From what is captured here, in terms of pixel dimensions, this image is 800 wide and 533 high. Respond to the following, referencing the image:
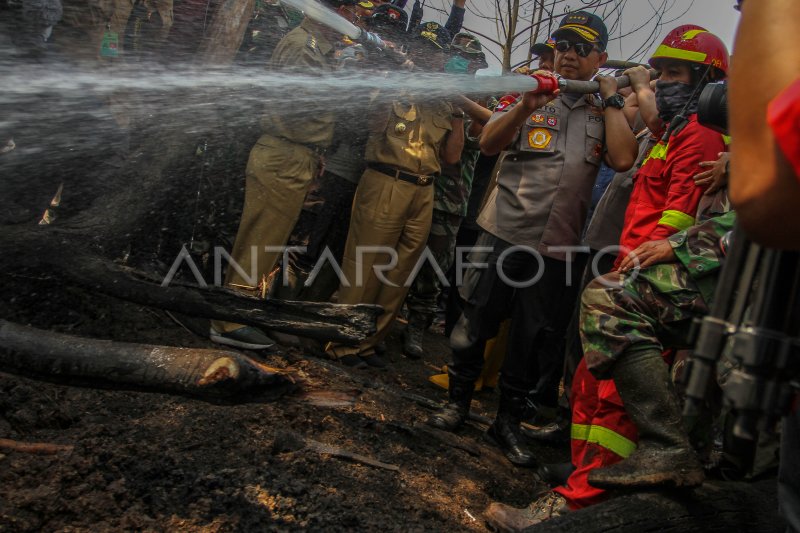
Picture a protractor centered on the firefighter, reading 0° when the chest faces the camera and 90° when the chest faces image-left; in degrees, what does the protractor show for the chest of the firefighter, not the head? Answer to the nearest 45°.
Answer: approximately 90°

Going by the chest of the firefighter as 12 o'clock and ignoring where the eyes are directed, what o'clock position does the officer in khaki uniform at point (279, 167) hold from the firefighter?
The officer in khaki uniform is roughly at 1 o'clock from the firefighter.

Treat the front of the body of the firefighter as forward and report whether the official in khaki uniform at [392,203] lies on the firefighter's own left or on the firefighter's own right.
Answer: on the firefighter's own right
